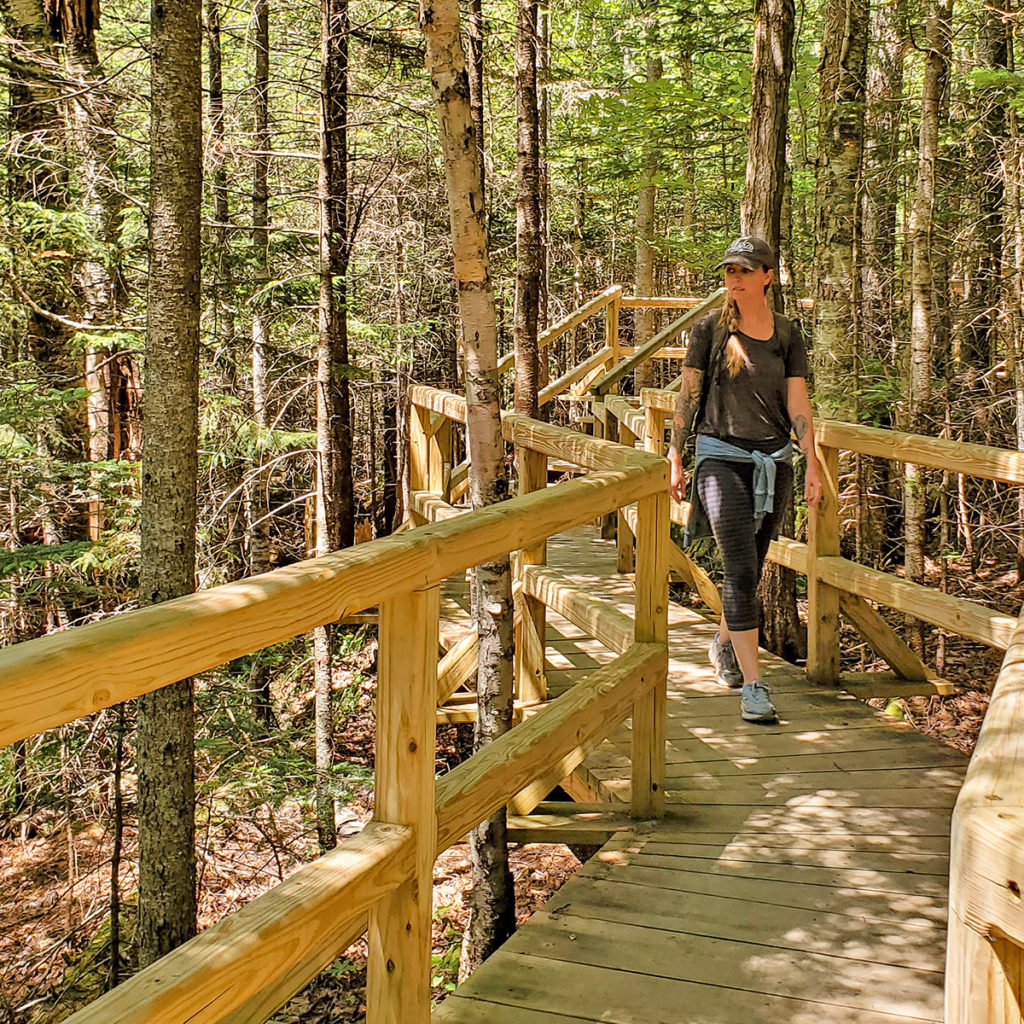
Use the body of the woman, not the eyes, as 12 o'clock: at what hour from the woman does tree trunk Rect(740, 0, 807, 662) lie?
The tree trunk is roughly at 6 o'clock from the woman.

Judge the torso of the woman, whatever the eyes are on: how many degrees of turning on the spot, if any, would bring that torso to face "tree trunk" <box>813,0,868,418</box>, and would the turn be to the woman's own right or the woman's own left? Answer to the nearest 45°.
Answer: approximately 180°

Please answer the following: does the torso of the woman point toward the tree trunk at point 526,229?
no

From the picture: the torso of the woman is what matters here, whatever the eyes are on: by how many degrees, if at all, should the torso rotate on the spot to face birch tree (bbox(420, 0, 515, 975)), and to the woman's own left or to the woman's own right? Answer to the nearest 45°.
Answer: approximately 45° to the woman's own right

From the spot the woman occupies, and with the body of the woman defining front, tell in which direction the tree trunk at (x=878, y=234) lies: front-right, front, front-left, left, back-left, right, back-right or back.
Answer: back

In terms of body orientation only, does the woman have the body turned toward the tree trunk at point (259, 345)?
no

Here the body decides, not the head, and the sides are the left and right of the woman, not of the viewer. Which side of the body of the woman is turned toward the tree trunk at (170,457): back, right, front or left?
right

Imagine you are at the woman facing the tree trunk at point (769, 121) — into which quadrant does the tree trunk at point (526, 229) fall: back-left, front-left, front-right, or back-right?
front-left

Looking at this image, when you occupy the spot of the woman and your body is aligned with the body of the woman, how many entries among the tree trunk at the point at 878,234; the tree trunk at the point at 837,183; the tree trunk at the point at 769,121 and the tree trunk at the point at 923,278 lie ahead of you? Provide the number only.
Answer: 0

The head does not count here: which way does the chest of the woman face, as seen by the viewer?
toward the camera

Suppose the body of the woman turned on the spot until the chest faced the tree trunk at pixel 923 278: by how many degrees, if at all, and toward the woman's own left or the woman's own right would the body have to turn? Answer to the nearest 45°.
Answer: approximately 180°

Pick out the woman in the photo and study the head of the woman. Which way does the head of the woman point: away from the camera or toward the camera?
toward the camera

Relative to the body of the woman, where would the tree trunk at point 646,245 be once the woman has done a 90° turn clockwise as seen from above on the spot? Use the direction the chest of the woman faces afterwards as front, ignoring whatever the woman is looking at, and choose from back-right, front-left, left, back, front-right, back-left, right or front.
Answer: right

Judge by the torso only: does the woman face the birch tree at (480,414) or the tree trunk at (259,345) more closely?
the birch tree
